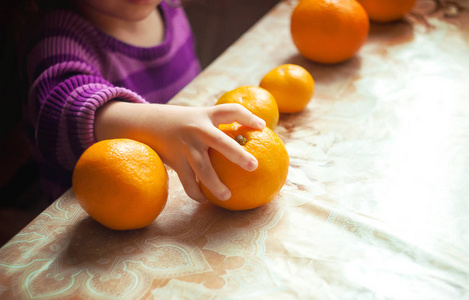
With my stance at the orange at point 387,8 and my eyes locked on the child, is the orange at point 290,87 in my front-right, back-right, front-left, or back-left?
front-left

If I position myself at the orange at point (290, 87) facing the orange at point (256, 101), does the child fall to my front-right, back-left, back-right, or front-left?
front-right

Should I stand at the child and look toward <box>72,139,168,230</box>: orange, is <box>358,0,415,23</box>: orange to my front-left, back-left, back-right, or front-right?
back-left

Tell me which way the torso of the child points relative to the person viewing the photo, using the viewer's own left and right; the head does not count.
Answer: facing the viewer and to the right of the viewer

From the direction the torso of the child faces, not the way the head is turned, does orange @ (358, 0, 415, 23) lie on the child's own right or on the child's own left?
on the child's own left
